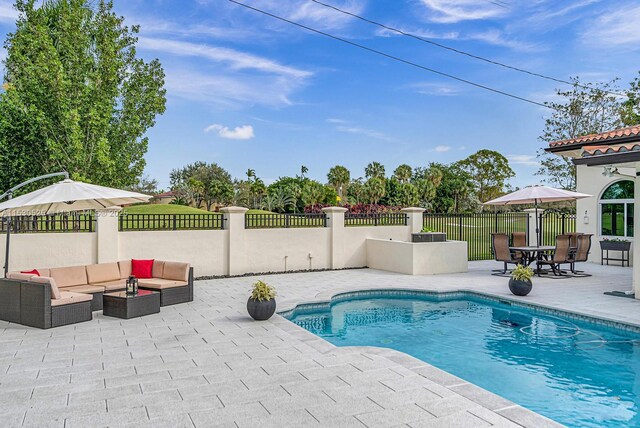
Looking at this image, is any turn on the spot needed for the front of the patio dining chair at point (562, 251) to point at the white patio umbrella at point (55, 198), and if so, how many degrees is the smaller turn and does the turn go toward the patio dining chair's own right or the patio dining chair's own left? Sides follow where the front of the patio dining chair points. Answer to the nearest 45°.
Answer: approximately 90° to the patio dining chair's own left

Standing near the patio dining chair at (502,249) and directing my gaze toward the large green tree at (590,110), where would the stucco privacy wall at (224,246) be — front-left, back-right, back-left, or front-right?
back-left

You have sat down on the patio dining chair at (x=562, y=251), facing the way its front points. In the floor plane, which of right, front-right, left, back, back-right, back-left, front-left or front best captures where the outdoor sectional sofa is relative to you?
left

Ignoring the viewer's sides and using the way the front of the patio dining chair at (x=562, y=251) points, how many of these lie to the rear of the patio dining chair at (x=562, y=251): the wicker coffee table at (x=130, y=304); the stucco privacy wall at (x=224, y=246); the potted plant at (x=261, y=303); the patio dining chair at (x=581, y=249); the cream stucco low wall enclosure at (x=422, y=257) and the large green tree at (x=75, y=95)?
1

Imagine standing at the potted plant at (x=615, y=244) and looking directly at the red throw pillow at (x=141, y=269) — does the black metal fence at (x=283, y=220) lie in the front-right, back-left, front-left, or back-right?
front-right

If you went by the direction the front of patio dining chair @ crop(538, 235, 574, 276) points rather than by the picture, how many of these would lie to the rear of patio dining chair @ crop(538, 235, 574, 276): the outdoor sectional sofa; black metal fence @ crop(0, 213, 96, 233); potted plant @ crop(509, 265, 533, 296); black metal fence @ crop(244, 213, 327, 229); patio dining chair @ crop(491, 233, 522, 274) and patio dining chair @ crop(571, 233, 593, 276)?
1

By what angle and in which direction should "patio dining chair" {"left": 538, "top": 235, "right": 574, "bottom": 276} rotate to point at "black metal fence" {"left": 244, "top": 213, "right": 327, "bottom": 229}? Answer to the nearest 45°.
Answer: approximately 45° to its right

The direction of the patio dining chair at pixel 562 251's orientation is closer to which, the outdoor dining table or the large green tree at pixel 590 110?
the outdoor dining table

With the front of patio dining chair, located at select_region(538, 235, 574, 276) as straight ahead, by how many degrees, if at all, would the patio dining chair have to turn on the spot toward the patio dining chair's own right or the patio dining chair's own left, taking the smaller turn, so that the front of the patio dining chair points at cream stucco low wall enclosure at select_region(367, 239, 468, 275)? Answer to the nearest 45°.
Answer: approximately 45° to the patio dining chair's own right

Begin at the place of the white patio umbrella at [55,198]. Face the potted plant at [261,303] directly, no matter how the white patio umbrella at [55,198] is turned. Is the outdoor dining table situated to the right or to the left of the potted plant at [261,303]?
left

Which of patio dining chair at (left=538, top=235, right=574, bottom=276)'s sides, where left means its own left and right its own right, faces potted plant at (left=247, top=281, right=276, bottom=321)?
front
